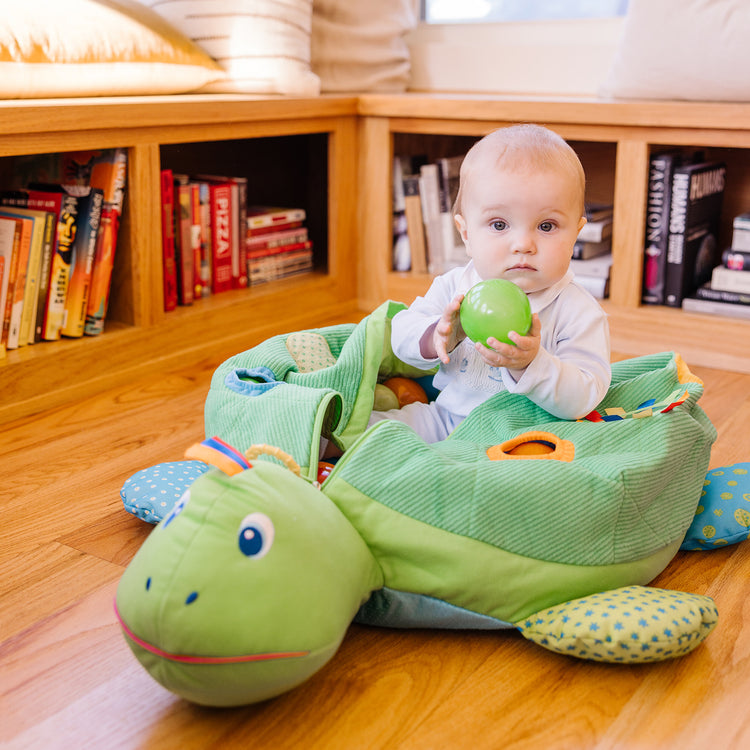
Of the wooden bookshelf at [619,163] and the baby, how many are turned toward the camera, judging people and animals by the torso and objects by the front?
2

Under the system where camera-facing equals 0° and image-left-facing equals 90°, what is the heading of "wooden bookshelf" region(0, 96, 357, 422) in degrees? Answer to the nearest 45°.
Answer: approximately 315°

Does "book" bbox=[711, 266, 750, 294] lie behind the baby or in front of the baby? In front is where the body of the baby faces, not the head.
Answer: behind

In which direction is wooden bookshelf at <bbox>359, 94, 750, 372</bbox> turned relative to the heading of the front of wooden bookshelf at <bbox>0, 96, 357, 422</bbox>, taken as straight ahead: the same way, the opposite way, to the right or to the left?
to the right

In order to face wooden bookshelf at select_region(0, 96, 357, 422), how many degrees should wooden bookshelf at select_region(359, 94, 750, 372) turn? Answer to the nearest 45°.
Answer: approximately 90° to its right

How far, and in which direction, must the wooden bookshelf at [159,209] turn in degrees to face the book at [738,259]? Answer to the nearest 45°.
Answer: approximately 45° to its left

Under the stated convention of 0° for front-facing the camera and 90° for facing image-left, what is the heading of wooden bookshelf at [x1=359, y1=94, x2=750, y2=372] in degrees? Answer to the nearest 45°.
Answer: approximately 0°

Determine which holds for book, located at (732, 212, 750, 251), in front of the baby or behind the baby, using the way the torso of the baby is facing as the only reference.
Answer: behind

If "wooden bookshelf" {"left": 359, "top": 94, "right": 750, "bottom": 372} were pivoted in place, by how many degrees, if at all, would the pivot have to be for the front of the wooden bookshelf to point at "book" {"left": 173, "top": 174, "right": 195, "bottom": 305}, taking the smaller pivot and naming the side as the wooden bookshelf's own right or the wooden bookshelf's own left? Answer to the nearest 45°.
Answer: approximately 90° to the wooden bookshelf's own right

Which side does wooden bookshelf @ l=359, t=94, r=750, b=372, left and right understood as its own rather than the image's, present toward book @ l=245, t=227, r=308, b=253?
right

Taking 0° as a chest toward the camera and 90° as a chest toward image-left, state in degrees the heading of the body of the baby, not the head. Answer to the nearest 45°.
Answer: approximately 0°

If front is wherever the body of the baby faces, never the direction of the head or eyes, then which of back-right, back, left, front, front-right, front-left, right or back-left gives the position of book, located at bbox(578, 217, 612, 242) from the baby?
back
